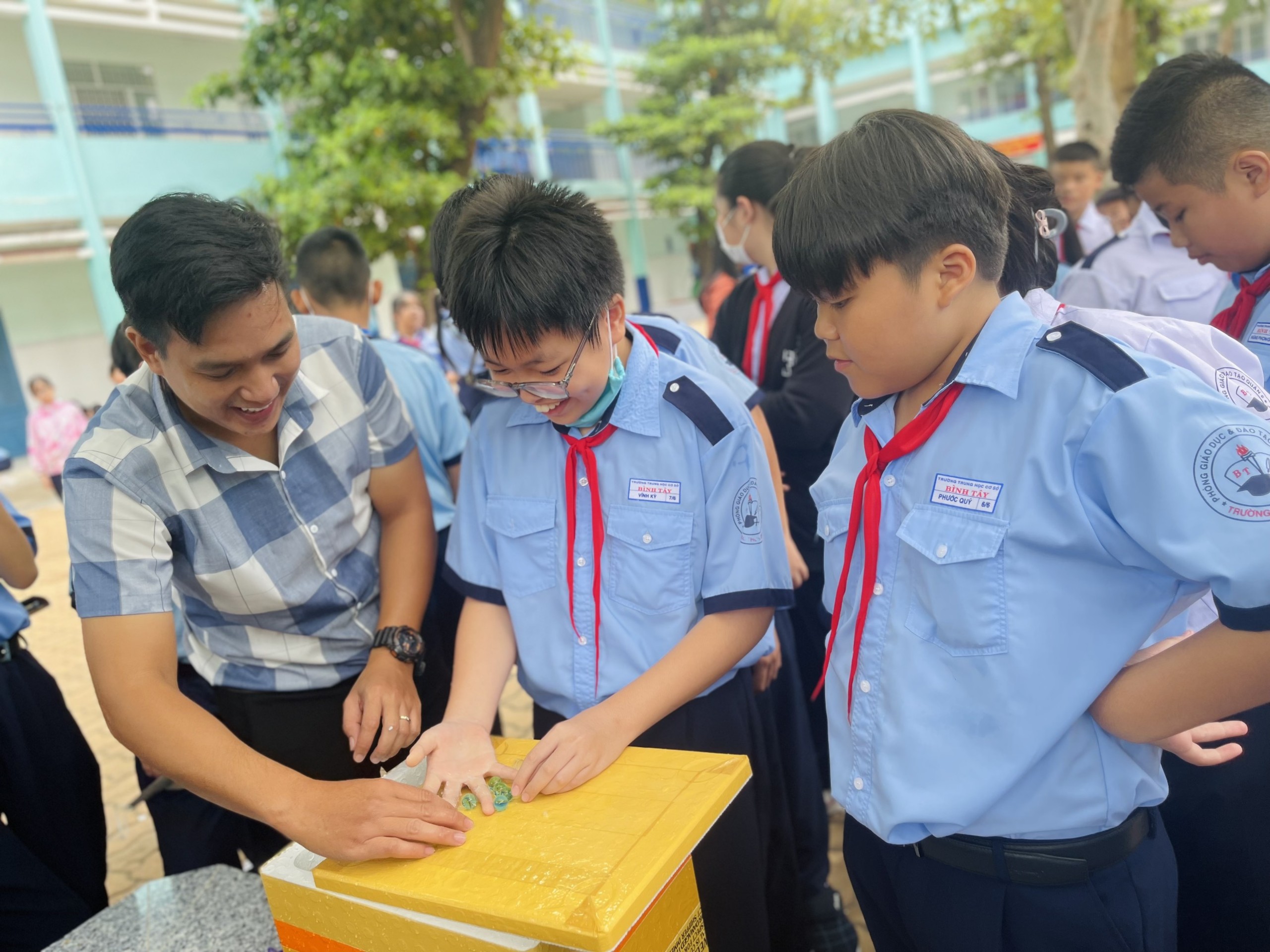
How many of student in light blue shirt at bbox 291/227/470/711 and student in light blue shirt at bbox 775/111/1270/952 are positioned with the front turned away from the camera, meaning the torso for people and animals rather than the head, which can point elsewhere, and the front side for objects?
1

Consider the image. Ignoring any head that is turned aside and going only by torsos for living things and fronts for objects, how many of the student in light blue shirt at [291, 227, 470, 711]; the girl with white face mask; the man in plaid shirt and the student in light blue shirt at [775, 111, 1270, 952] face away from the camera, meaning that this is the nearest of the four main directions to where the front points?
1

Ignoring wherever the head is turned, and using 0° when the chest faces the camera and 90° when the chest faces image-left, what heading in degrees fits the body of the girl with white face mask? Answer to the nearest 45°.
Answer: approximately 45°

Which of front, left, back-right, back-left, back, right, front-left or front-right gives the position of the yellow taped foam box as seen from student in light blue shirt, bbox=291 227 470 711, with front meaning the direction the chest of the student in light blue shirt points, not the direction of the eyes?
back

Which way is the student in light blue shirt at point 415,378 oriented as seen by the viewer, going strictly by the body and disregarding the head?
away from the camera

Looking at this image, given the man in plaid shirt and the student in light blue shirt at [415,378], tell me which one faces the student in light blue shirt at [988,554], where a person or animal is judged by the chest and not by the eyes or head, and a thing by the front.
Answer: the man in plaid shirt

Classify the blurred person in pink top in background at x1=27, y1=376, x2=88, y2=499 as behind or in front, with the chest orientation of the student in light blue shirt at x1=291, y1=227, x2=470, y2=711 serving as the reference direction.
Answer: in front

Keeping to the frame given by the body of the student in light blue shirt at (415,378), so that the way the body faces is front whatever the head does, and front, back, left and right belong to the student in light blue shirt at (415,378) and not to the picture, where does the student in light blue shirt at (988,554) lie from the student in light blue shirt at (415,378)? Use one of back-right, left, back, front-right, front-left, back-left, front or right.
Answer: back

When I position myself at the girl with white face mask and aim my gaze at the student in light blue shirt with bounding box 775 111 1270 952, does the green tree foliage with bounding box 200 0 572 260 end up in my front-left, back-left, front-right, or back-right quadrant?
back-right

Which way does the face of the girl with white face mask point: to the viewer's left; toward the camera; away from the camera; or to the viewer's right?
to the viewer's left

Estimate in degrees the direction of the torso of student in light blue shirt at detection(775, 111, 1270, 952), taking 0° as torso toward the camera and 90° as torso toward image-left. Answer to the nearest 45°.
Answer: approximately 45°

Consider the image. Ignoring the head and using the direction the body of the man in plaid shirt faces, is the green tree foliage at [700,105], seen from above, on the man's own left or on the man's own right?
on the man's own left
